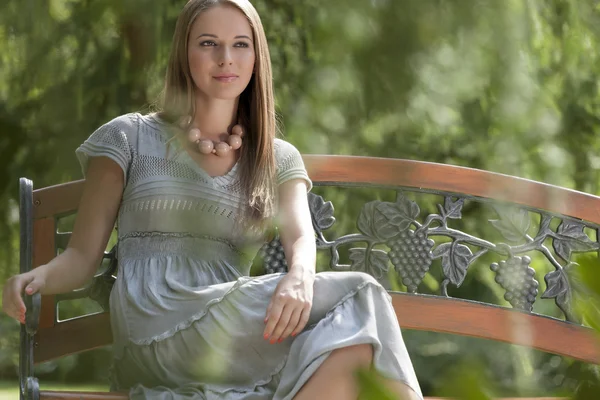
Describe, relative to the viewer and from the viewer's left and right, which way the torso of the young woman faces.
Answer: facing the viewer and to the right of the viewer

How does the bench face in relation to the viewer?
toward the camera
